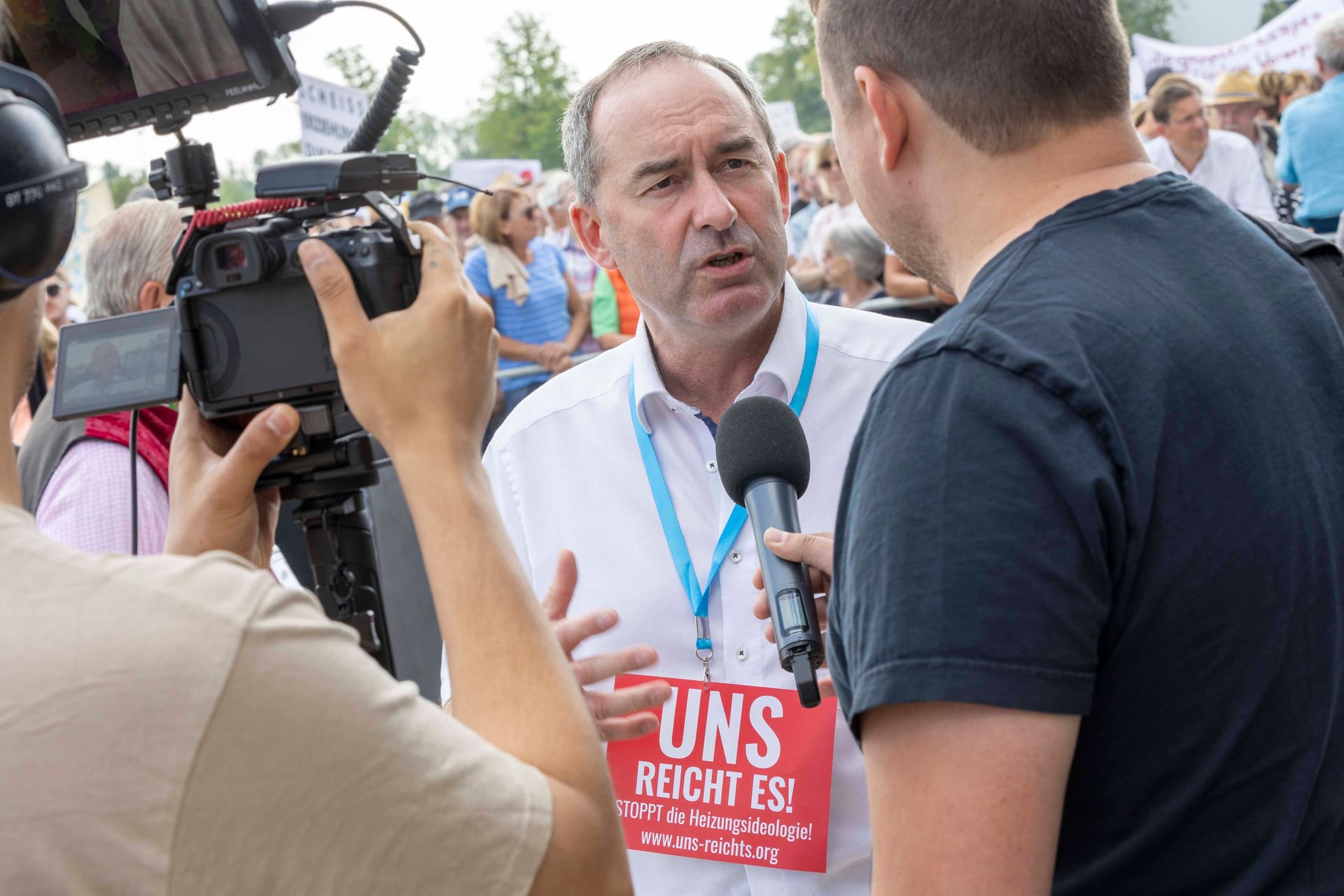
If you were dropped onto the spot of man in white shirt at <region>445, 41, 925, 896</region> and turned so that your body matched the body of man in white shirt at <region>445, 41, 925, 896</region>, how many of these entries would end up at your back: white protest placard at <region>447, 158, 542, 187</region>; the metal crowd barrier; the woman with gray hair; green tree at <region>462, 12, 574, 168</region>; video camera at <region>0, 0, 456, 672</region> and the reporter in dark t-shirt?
4

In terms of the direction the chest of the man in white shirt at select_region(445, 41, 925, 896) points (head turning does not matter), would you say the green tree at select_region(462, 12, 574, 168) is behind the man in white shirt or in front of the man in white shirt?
behind

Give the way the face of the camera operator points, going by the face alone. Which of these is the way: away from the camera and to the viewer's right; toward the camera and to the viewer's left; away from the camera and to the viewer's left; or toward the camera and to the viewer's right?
away from the camera and to the viewer's right

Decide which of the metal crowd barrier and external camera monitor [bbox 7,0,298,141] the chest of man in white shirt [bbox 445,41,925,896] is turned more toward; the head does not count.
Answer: the external camera monitor

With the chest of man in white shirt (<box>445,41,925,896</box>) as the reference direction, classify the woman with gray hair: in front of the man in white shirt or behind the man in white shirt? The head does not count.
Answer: behind

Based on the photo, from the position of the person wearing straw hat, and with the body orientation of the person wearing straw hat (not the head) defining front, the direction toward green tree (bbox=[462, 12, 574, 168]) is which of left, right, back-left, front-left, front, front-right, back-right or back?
right

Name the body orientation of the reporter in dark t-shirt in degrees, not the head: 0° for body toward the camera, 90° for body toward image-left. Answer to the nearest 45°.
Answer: approximately 135°

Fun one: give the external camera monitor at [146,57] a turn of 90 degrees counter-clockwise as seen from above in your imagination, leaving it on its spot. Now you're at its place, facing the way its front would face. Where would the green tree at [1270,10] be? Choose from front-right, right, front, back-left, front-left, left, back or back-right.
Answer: front-left

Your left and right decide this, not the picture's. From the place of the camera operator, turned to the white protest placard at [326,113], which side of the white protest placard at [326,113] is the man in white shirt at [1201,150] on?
right

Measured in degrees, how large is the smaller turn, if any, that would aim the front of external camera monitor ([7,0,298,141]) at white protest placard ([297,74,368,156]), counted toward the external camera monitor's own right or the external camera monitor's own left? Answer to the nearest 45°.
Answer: approximately 180°

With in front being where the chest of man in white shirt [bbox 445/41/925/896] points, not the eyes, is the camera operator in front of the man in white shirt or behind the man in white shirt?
in front

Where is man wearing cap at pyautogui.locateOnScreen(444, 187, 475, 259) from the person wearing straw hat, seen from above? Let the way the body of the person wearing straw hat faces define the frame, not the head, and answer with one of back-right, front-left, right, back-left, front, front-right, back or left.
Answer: front-right
